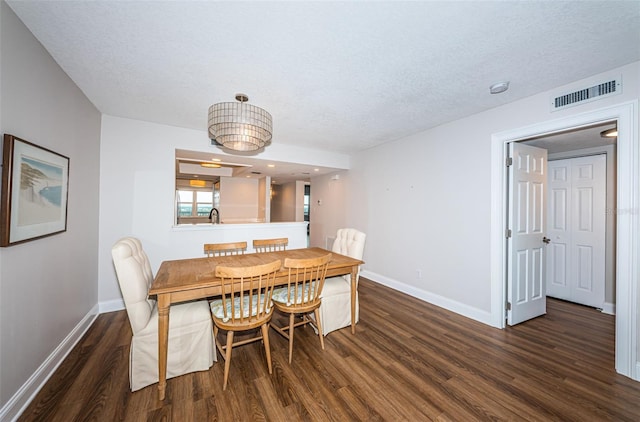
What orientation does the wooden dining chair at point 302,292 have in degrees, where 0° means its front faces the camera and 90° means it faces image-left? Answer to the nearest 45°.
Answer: approximately 135°

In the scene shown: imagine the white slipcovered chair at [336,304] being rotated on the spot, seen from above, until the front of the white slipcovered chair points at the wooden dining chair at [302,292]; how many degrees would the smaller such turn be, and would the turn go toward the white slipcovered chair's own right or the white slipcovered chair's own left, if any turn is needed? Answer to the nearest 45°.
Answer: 0° — it already faces it

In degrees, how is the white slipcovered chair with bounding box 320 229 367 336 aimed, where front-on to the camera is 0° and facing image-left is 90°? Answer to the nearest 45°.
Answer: approximately 45°

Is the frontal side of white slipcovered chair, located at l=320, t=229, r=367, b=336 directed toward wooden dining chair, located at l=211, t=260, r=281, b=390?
yes

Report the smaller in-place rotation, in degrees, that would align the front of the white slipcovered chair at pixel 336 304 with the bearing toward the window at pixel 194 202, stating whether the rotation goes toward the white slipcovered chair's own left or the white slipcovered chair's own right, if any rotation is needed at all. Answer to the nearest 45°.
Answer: approximately 90° to the white slipcovered chair's own right

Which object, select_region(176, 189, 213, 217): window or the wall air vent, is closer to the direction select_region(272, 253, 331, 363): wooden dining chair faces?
the window

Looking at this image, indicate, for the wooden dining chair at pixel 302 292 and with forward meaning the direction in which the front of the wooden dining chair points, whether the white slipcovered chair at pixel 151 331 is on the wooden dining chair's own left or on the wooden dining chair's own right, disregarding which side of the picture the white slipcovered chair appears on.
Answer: on the wooden dining chair's own left

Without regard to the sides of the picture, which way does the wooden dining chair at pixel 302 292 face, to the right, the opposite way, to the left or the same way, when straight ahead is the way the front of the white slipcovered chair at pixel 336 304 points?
to the right
